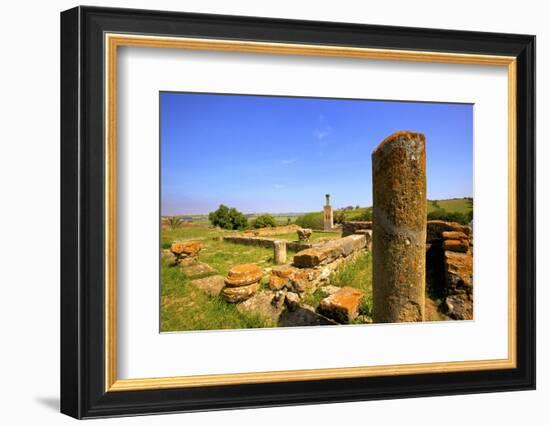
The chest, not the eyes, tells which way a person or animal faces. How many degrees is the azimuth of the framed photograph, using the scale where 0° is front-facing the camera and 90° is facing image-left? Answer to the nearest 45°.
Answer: approximately 315°
